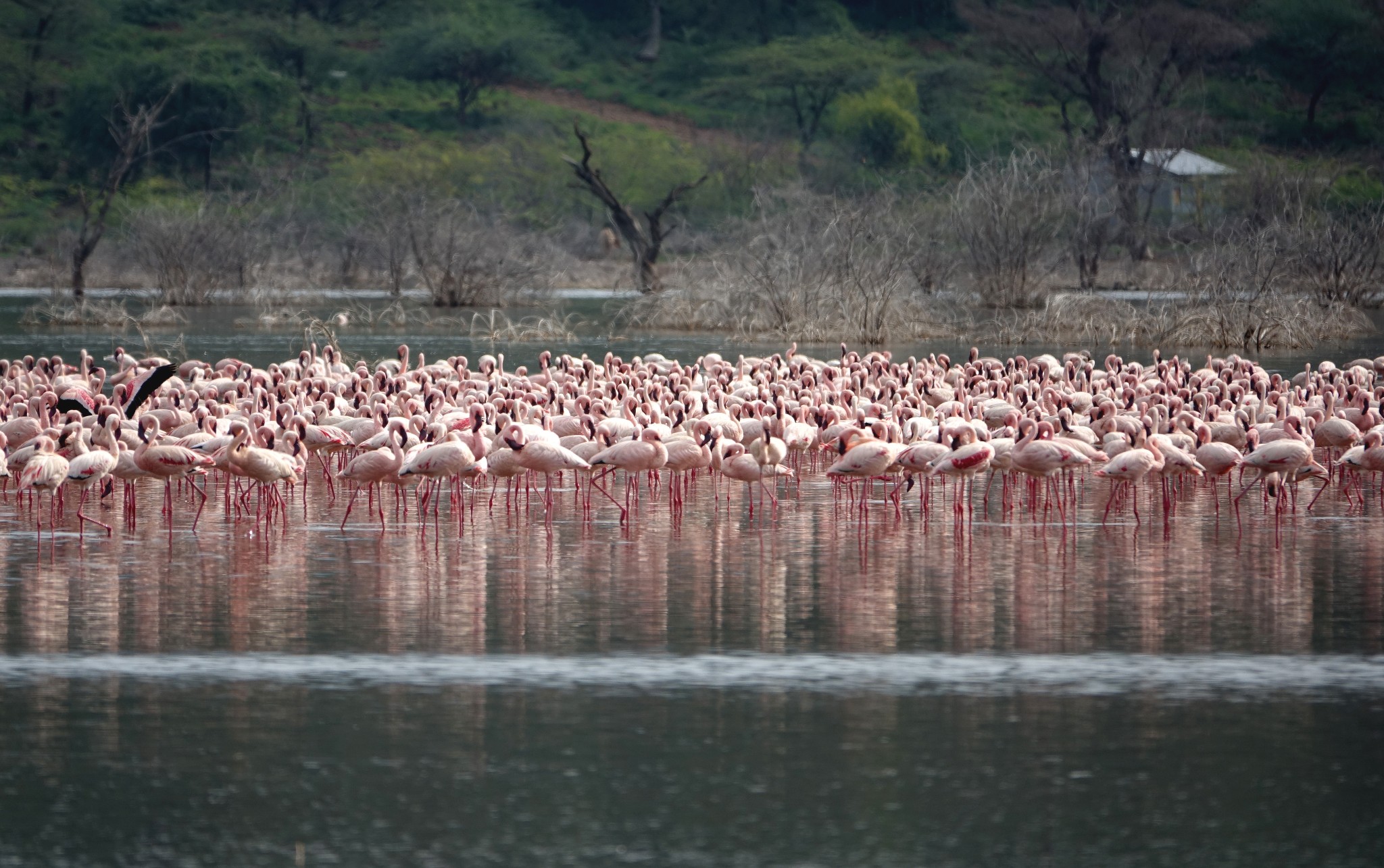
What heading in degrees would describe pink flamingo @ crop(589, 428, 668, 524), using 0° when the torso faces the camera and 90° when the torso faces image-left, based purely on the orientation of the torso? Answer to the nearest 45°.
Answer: approximately 270°

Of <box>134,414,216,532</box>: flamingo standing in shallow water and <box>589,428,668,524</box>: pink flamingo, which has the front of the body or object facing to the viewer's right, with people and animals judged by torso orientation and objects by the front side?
the pink flamingo

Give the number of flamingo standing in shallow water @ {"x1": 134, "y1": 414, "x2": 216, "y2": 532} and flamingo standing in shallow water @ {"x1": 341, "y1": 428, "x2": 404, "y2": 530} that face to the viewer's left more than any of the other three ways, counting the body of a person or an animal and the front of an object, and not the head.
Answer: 1

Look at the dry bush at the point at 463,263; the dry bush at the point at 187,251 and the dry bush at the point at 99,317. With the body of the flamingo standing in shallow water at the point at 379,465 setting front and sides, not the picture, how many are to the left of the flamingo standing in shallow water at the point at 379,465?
3

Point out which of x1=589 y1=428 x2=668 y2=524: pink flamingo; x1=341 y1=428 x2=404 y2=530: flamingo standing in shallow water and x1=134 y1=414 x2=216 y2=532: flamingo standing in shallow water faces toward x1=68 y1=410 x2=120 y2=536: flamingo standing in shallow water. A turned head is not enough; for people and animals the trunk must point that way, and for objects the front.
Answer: x1=134 y1=414 x2=216 y2=532: flamingo standing in shallow water

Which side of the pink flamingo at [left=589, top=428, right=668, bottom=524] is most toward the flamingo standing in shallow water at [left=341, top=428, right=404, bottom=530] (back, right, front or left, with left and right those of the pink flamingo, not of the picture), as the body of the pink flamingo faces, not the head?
back

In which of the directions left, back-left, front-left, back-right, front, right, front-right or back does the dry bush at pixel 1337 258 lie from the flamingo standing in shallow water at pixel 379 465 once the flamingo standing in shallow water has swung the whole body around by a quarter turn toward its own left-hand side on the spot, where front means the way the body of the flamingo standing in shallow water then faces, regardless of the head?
front-right

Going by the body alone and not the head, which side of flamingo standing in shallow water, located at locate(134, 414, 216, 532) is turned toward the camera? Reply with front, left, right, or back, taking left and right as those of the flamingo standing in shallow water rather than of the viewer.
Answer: left

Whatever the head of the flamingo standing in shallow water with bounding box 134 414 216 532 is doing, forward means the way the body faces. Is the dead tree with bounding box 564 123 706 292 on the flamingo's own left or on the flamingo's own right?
on the flamingo's own right

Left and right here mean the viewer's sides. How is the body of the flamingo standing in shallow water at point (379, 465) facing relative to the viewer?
facing to the right of the viewer

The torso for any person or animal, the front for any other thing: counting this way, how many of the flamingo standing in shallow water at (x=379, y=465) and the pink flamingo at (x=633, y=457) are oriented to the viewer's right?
2

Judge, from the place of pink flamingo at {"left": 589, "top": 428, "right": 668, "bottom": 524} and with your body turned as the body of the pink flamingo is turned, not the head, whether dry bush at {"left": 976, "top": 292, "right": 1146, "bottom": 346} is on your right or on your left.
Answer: on your left

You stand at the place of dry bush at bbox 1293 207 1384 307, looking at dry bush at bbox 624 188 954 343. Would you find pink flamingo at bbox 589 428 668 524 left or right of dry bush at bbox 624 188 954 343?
left

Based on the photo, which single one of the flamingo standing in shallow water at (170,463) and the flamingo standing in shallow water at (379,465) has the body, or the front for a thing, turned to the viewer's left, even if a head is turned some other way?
the flamingo standing in shallow water at (170,463)
